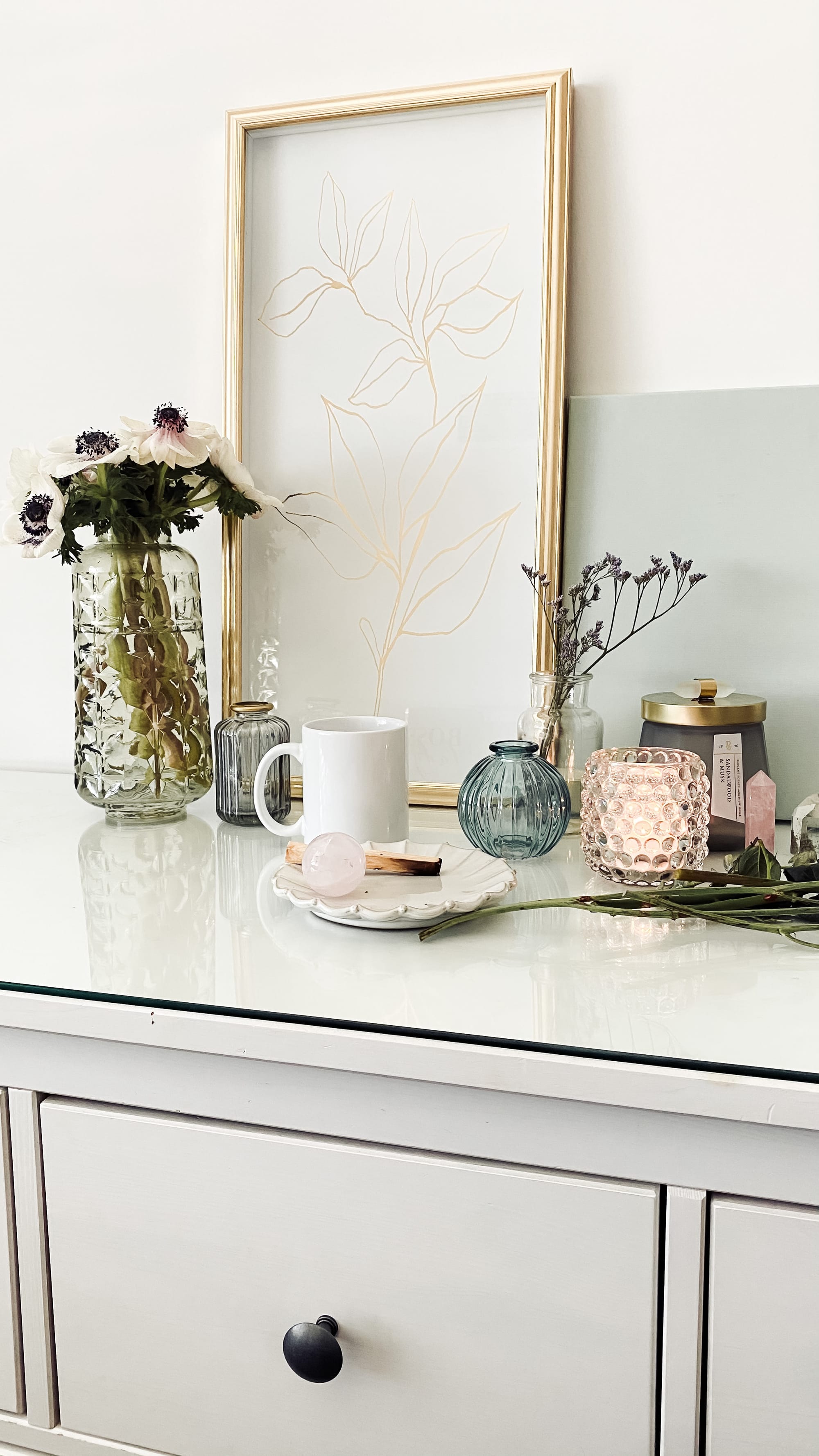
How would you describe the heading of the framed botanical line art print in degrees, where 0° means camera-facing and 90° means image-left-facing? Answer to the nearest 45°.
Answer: approximately 45°

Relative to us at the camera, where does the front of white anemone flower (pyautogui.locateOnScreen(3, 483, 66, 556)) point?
facing the viewer and to the left of the viewer

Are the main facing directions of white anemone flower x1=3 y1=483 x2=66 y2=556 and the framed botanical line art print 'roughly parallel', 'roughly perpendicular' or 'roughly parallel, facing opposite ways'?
roughly parallel

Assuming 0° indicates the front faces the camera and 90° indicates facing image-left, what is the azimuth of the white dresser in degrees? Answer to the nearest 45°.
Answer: approximately 45°
